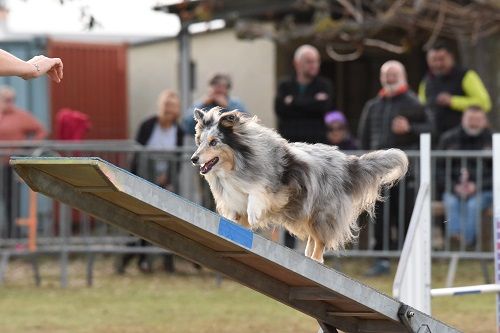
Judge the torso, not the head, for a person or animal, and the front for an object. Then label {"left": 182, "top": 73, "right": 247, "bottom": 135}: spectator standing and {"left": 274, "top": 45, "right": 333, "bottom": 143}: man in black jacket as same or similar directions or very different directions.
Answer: same or similar directions

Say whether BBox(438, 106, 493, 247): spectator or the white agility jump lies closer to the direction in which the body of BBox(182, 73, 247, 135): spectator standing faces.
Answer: the white agility jump

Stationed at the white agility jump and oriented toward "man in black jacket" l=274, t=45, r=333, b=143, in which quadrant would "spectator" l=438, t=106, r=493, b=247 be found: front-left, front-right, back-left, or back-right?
front-right

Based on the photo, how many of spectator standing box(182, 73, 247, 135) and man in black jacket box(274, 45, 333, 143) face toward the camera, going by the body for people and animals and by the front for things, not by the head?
2

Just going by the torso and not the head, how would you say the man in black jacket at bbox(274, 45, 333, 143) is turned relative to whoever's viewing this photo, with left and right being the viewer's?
facing the viewer

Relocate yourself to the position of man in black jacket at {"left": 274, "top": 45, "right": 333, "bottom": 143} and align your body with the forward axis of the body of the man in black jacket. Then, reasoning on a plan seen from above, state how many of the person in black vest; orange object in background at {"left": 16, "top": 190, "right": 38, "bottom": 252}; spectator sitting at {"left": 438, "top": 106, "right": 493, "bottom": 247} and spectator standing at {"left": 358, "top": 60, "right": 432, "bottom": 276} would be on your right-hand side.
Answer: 1

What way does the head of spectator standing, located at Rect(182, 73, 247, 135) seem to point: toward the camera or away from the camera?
toward the camera

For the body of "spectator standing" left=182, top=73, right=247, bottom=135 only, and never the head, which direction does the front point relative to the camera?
toward the camera

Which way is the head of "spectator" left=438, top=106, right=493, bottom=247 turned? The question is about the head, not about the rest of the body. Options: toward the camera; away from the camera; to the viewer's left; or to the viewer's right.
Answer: toward the camera

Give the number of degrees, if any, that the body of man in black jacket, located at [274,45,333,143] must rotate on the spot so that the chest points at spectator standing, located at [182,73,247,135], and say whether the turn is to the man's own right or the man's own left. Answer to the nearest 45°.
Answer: approximately 45° to the man's own right
